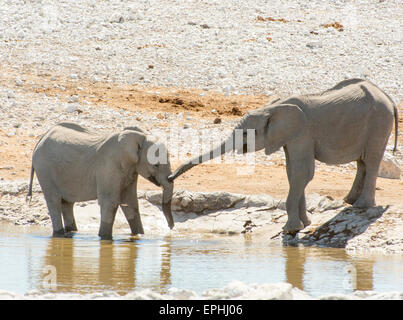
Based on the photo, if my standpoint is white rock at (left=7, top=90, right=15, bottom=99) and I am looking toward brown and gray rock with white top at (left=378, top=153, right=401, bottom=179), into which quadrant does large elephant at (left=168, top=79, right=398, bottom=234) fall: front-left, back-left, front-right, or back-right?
front-right

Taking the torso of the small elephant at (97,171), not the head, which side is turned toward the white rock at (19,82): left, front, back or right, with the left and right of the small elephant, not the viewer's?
left

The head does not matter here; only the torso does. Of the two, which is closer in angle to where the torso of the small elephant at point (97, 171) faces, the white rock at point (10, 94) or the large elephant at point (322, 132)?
the large elephant

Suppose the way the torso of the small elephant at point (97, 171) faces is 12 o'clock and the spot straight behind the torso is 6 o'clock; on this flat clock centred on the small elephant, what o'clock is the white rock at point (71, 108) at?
The white rock is roughly at 9 o'clock from the small elephant.

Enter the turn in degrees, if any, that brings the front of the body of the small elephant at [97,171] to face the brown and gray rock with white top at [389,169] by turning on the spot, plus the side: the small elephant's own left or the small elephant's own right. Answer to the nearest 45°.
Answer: approximately 45° to the small elephant's own left

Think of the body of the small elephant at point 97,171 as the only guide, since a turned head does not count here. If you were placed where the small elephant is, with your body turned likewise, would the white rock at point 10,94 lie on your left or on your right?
on your left

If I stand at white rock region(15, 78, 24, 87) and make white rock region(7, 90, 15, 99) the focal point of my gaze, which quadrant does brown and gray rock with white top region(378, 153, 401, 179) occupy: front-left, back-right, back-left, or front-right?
front-left

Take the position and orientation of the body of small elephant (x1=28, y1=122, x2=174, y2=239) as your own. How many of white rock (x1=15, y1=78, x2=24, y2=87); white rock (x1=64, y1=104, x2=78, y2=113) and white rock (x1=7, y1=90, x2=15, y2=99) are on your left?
3

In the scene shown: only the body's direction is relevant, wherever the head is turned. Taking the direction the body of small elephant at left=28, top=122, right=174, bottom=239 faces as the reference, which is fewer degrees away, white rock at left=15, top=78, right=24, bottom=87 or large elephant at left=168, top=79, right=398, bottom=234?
the large elephant

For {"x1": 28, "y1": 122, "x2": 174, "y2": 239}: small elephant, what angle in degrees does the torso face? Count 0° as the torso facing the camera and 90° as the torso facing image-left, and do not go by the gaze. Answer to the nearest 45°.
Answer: approximately 270°

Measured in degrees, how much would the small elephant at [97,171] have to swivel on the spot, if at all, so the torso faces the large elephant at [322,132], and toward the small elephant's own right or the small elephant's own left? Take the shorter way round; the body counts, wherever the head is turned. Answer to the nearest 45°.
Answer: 0° — it already faces it
